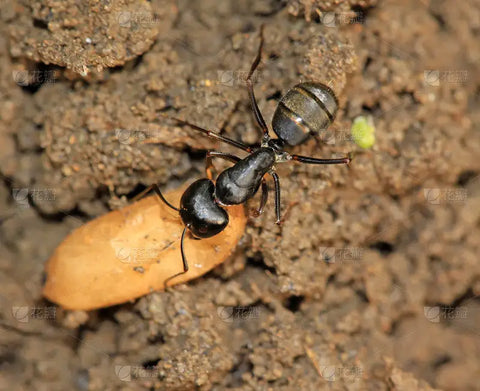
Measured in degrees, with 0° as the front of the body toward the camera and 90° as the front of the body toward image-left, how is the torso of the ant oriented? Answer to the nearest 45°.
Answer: approximately 45°

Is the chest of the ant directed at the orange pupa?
yes
